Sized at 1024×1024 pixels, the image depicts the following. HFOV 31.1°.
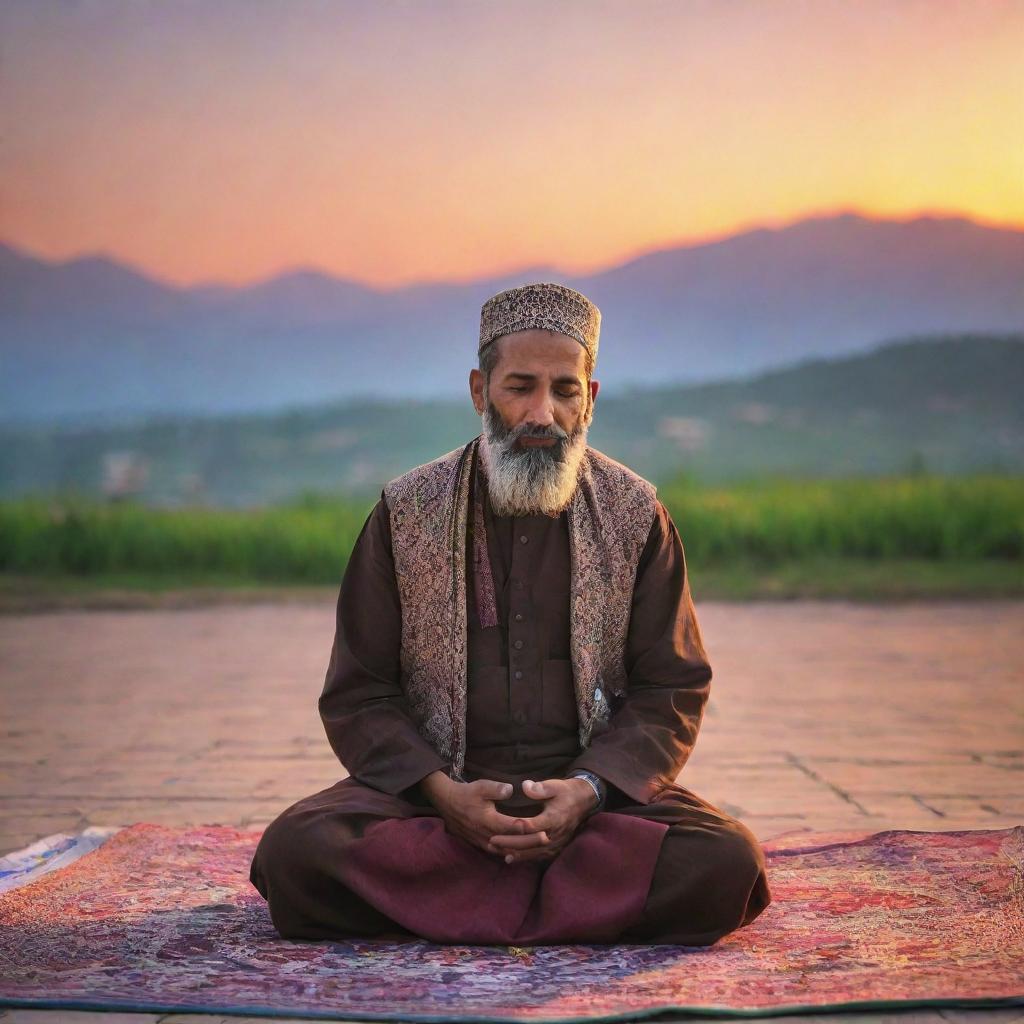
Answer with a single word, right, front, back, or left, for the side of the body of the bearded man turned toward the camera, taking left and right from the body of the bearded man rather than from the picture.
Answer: front
